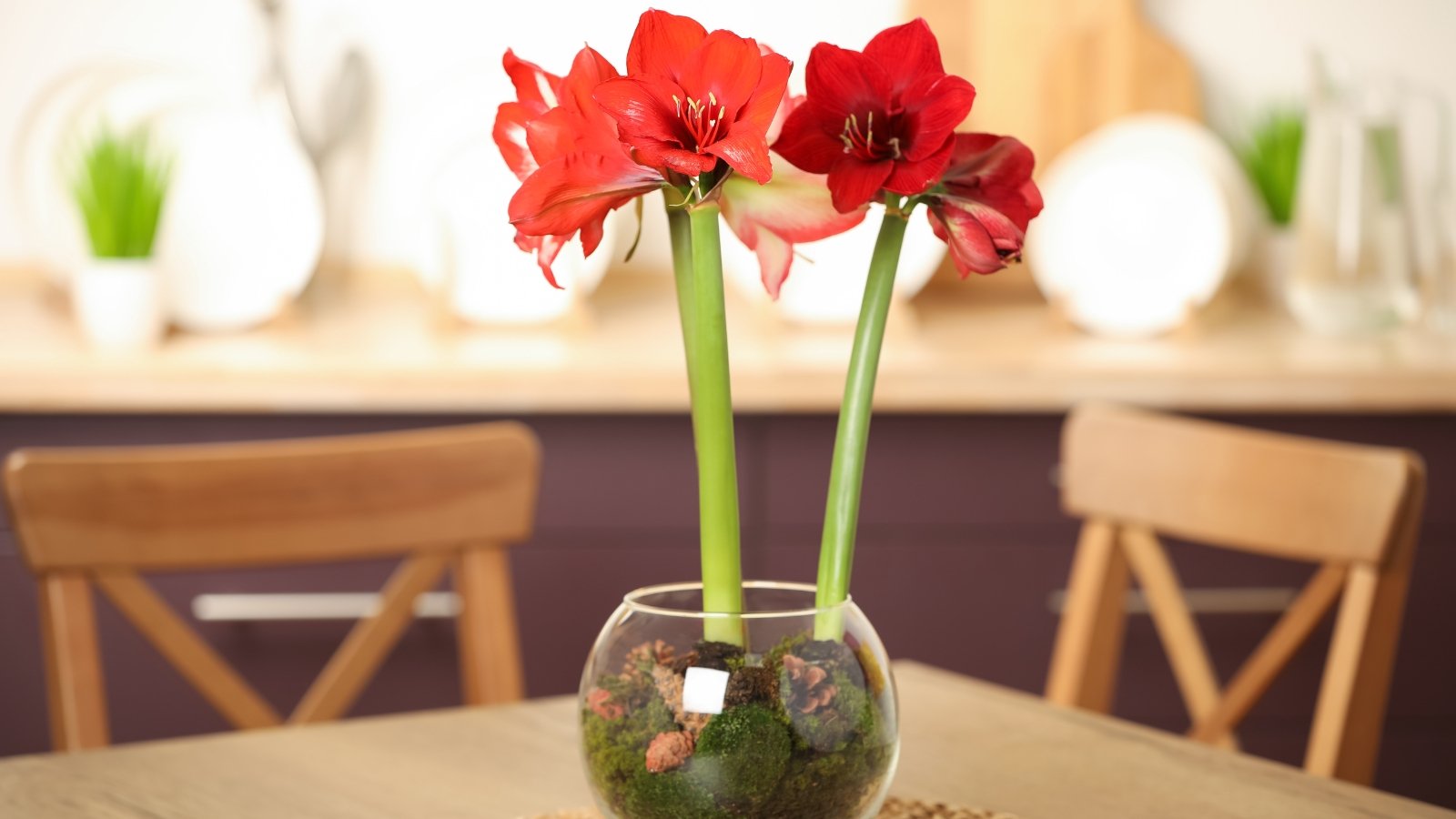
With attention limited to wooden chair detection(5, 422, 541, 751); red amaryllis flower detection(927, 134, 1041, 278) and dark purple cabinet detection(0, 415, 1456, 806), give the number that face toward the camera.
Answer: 2

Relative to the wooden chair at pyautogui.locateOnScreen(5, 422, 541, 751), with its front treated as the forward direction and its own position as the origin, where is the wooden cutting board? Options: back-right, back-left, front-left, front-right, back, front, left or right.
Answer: back-left

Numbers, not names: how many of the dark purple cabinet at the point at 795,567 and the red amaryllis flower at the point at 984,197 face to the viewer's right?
1

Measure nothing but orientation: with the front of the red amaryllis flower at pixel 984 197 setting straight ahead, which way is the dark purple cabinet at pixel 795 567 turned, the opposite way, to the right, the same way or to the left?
to the right

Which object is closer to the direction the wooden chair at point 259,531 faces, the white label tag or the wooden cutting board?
the white label tag

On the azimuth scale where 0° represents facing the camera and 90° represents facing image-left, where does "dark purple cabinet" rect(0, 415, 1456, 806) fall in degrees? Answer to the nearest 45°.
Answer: approximately 0°

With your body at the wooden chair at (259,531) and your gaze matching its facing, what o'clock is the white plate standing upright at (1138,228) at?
The white plate standing upright is roughly at 8 o'clock from the wooden chair.

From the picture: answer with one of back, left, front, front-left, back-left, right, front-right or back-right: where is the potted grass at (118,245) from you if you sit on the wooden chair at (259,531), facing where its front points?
back

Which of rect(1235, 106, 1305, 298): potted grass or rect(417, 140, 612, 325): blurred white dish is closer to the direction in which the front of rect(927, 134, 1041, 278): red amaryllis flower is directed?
the potted grass

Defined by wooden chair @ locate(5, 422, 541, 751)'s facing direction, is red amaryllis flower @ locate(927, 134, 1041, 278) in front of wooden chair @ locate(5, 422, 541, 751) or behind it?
in front

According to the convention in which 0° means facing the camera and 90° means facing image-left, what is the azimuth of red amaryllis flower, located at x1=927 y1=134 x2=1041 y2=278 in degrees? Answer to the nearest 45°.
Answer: approximately 270°

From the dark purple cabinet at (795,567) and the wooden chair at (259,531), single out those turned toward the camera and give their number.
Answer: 2
